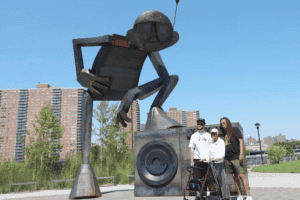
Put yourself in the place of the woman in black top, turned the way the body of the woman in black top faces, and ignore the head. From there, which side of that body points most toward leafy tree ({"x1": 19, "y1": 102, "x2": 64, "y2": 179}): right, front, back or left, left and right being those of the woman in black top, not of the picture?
right

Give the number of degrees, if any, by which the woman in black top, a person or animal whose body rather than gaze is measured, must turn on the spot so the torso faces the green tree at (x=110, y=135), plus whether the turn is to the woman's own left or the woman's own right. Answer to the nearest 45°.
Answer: approximately 90° to the woman's own right

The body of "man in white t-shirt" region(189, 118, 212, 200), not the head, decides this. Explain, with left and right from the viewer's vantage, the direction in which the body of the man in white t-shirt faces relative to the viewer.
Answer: facing the viewer

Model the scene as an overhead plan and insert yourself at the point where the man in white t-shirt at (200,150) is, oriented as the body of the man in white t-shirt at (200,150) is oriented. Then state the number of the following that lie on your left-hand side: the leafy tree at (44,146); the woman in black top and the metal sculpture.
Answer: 1

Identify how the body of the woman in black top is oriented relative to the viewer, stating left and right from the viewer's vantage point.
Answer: facing the viewer and to the left of the viewer

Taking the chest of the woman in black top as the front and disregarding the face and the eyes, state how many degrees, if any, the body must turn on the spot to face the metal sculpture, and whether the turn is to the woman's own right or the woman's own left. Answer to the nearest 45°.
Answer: approximately 90° to the woman's own right

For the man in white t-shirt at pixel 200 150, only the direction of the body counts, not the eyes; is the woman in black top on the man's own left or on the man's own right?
on the man's own left

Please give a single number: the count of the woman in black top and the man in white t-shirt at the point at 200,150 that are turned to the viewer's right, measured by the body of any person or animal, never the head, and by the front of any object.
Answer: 0

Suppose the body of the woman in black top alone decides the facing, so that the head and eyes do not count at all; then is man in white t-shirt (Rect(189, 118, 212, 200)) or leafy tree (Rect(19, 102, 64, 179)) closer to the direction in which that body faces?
the man in white t-shirt
